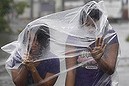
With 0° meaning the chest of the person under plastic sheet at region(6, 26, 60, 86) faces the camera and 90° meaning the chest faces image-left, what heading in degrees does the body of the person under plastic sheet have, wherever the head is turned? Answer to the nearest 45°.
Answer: approximately 45°

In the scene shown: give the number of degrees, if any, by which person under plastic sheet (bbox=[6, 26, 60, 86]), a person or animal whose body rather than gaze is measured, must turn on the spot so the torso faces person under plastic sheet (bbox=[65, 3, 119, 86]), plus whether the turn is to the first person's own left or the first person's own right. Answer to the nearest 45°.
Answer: approximately 135° to the first person's own left

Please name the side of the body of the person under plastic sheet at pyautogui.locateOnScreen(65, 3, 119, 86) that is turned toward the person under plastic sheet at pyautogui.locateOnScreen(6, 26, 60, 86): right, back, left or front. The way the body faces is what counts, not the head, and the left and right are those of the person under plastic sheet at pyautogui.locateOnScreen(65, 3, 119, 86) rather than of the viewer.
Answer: right
